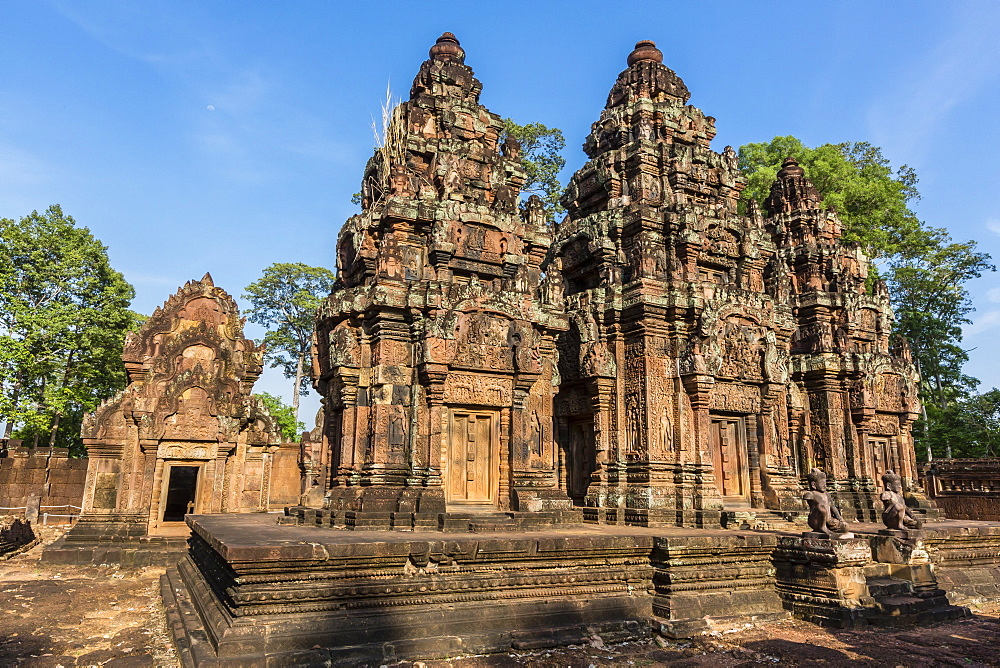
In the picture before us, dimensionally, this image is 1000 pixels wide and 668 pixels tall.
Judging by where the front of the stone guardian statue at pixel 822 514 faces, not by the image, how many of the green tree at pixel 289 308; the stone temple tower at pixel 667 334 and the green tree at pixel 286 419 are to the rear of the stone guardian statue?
3

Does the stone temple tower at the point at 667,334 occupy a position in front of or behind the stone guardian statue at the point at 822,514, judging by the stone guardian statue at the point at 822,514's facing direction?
behind

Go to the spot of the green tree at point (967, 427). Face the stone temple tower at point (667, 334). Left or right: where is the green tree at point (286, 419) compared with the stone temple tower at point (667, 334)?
right

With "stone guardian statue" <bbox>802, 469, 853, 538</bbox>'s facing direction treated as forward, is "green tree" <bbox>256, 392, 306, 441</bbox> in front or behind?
behind

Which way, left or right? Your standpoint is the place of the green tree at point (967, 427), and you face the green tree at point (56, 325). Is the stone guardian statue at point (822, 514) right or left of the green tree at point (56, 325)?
left

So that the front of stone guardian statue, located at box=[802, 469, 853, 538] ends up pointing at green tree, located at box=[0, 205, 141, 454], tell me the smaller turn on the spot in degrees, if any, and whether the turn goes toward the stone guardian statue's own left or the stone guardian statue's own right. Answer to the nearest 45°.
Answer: approximately 135° to the stone guardian statue's own right

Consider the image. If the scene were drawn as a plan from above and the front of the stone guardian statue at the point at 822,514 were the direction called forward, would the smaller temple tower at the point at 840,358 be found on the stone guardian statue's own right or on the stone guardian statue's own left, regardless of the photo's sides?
on the stone guardian statue's own left

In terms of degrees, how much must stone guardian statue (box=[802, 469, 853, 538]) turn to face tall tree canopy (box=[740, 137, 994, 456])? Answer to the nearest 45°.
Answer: approximately 135° to its left

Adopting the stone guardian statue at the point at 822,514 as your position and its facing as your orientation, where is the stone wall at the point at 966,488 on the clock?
The stone wall is roughly at 8 o'clock from the stone guardian statue.

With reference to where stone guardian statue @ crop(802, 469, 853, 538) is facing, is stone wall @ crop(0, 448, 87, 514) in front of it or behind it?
behind

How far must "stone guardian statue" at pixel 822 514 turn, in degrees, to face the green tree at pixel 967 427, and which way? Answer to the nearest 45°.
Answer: approximately 135° to its left
